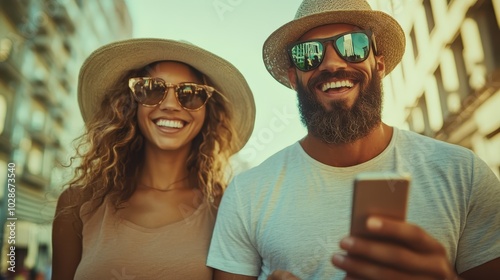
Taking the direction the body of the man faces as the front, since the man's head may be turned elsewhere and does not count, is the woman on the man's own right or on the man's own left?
on the man's own right

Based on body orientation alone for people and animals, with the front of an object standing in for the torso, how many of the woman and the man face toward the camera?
2

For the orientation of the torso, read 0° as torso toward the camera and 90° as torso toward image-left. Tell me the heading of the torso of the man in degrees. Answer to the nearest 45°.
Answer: approximately 0°

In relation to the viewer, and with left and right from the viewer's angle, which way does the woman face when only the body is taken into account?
facing the viewer

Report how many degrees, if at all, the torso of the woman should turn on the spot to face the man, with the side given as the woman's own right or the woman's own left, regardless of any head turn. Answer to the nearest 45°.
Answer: approximately 45° to the woman's own left
